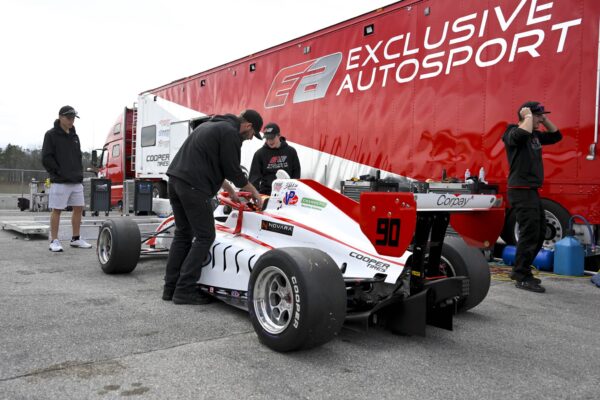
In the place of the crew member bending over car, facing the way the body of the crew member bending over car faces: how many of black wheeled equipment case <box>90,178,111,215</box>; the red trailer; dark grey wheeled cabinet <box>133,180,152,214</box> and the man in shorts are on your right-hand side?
0

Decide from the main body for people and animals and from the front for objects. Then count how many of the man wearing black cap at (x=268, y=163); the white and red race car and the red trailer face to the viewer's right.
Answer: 0

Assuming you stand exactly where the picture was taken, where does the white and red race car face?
facing away from the viewer and to the left of the viewer

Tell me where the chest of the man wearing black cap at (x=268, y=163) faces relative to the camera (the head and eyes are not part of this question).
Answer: toward the camera

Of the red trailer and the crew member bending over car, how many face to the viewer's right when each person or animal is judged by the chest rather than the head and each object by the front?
1

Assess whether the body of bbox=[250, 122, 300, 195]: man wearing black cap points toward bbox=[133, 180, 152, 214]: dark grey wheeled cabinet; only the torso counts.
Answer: no

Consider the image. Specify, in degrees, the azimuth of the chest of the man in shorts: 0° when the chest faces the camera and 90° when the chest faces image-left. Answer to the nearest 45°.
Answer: approximately 315°

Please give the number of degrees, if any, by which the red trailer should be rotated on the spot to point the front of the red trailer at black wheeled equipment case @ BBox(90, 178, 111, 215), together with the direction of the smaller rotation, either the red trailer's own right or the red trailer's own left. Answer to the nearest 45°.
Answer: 0° — it already faces it

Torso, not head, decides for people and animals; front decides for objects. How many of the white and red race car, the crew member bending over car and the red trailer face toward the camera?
0

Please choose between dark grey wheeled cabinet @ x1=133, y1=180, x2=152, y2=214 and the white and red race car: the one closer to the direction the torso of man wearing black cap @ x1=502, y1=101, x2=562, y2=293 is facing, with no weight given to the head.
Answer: the white and red race car

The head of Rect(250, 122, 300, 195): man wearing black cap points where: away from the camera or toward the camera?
toward the camera

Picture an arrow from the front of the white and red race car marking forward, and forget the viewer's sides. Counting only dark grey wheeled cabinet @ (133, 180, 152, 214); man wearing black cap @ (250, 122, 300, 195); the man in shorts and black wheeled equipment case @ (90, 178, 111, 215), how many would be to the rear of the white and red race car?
0

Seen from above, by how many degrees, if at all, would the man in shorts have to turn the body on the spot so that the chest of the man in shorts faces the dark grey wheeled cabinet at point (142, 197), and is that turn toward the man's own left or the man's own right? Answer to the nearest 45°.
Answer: approximately 135° to the man's own left

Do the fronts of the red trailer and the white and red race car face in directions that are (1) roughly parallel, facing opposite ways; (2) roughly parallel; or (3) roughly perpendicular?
roughly parallel

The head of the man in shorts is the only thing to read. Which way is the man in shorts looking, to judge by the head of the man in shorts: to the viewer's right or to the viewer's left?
to the viewer's right
